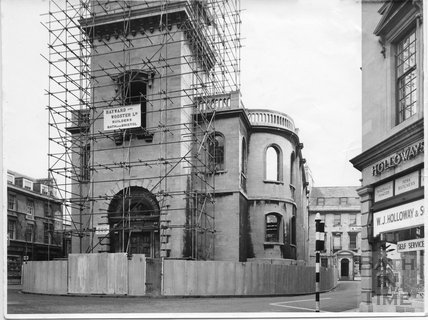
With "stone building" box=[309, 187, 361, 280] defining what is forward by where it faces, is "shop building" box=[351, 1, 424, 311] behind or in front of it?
in front

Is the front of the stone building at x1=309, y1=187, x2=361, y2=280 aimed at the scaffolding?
no

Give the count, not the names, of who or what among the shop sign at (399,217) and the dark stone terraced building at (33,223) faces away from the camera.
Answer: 0

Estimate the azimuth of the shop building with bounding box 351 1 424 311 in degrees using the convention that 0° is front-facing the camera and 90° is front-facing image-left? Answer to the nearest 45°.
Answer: approximately 45°

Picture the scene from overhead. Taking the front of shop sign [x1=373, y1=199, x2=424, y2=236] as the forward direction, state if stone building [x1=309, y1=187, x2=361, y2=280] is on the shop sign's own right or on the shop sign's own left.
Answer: on the shop sign's own right

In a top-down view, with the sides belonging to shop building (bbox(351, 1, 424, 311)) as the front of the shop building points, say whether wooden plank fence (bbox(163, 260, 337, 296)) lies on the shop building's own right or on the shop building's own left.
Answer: on the shop building's own right

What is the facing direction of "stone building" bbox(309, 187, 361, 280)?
toward the camera

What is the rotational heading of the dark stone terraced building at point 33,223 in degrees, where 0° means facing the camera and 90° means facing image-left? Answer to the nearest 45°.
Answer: approximately 315°

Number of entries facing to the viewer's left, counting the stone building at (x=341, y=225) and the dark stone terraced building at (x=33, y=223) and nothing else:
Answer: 0

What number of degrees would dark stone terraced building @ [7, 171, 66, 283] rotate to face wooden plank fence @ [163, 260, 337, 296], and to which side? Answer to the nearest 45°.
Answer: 0° — it already faces it
